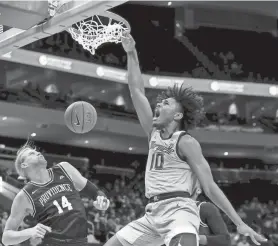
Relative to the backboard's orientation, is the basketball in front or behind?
in front

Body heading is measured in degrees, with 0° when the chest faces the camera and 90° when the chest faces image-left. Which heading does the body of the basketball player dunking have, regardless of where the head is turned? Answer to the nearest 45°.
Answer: approximately 45°

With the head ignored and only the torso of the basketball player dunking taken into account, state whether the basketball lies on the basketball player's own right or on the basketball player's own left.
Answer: on the basketball player's own right

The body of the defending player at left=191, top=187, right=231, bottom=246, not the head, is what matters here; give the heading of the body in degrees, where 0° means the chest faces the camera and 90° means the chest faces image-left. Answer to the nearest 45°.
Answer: approximately 90°

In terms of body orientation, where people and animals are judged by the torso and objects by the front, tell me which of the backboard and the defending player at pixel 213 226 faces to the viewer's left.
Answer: the defending player

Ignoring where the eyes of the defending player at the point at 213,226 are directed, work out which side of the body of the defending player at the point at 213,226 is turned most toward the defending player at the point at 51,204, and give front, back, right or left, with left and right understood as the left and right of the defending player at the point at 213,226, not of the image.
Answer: front

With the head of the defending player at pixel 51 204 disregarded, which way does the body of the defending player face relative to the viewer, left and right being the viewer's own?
facing the viewer and to the right of the viewer

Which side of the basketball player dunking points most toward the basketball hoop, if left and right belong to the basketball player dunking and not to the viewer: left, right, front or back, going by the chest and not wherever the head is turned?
right
